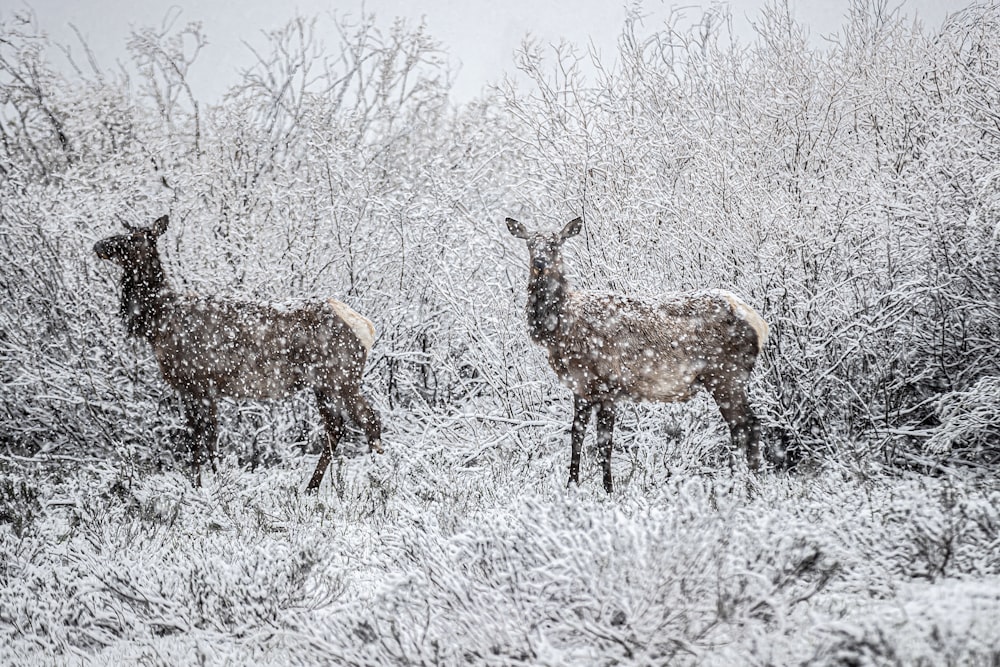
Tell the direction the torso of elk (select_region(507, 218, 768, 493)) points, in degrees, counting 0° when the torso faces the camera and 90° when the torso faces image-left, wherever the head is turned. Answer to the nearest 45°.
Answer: approximately 90°
